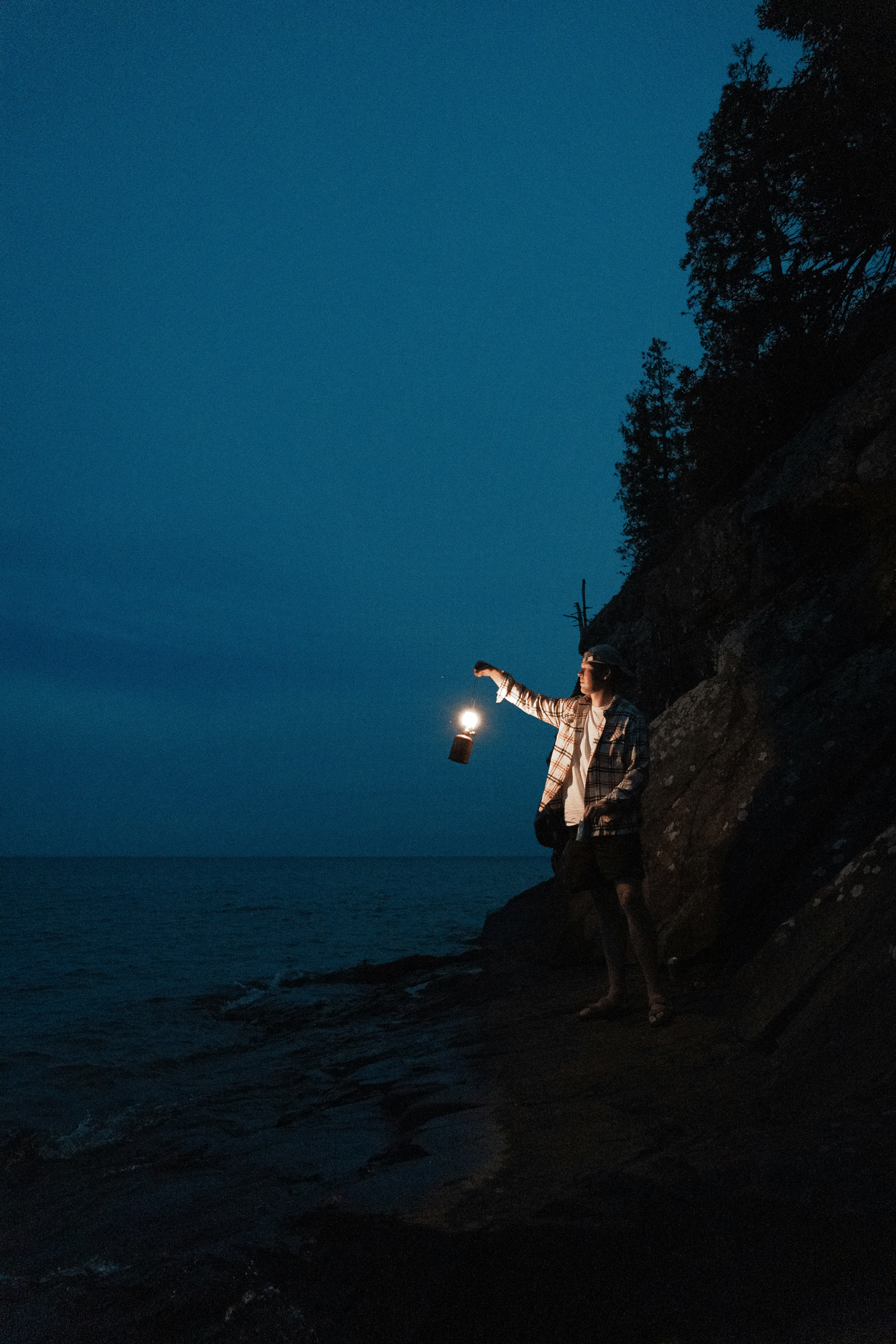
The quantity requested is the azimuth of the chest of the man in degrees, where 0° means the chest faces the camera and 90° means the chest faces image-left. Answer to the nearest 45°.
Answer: approximately 45°

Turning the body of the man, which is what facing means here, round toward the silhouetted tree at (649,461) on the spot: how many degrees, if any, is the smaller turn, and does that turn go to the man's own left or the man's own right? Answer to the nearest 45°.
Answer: approximately 135° to the man's own right

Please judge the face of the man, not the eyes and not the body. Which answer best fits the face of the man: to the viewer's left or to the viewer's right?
to the viewer's left

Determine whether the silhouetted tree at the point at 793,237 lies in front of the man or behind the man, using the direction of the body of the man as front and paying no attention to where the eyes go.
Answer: behind
